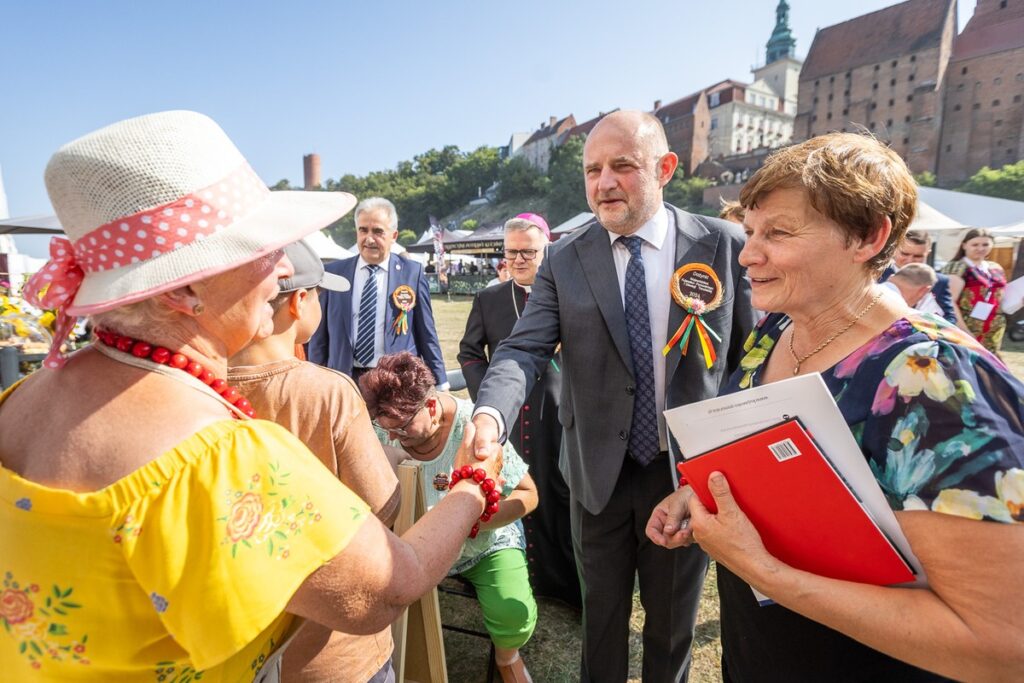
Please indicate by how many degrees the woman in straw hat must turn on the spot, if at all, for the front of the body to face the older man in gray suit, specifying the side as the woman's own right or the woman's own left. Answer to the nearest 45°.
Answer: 0° — they already face them

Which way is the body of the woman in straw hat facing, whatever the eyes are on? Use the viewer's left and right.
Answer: facing away from the viewer and to the right of the viewer

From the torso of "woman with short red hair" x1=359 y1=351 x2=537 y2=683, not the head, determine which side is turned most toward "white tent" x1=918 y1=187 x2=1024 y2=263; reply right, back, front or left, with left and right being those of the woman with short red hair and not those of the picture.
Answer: back

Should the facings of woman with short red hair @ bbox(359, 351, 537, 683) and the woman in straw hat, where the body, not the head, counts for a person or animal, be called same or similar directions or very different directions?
very different directions

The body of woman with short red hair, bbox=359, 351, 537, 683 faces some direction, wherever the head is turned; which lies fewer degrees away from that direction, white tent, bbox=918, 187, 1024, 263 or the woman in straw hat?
the woman in straw hat

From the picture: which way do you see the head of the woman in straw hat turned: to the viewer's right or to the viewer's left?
to the viewer's right

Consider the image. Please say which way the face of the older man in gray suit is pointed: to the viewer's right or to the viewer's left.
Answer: to the viewer's left

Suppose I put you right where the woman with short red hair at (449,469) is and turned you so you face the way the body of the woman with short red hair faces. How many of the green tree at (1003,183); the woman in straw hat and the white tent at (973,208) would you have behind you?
2
